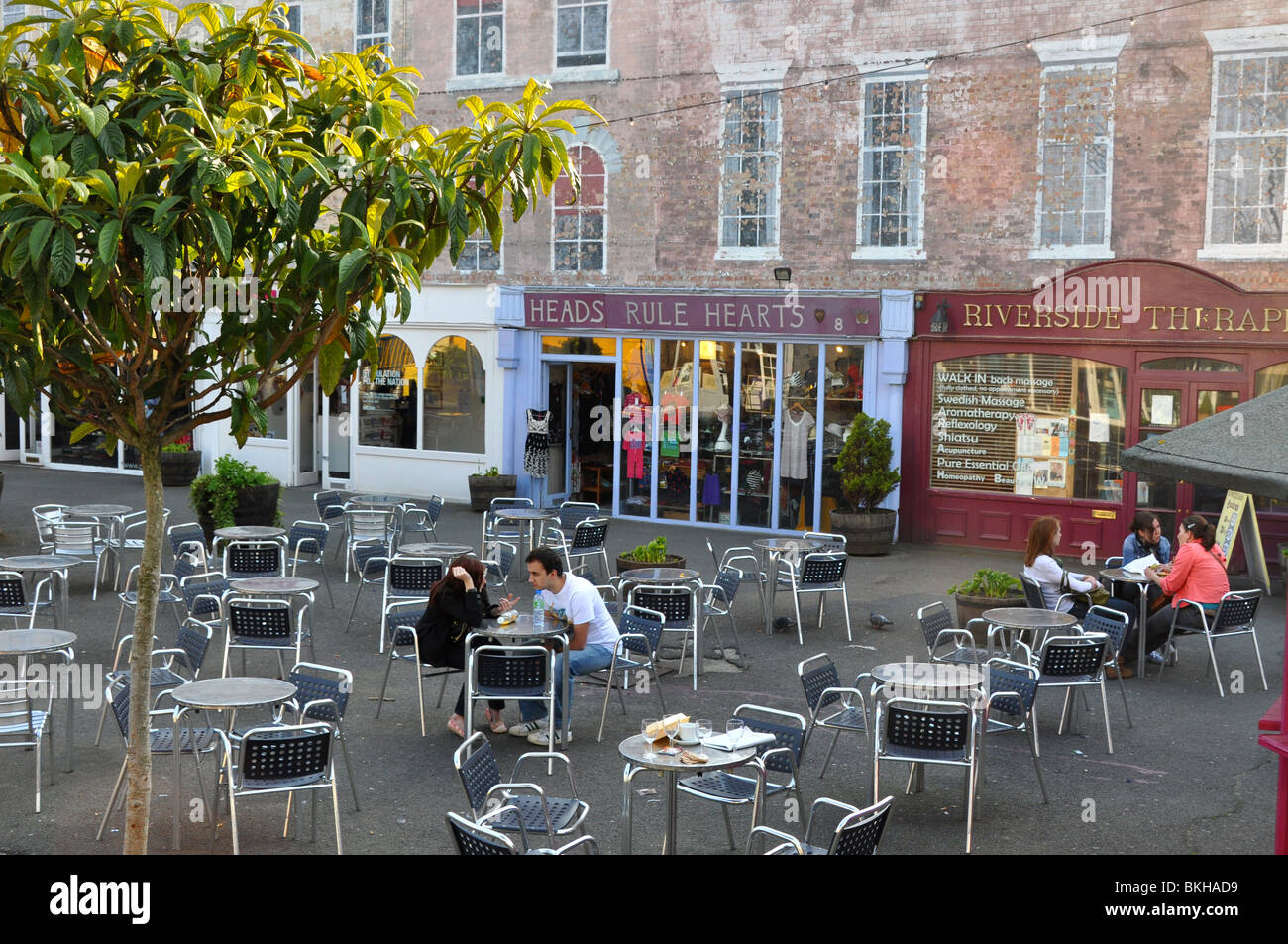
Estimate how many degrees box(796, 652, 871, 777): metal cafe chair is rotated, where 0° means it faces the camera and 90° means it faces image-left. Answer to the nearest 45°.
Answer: approximately 315°

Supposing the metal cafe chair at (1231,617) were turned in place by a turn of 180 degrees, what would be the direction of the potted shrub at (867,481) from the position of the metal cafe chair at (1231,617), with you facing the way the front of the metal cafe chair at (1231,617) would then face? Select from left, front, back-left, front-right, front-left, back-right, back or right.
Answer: back

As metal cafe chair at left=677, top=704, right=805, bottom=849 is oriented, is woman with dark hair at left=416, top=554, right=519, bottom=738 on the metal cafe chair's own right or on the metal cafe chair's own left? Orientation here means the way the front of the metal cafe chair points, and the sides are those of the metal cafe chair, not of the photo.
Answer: on the metal cafe chair's own right

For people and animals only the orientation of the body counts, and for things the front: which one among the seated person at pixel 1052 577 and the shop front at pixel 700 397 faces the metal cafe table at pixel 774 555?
the shop front

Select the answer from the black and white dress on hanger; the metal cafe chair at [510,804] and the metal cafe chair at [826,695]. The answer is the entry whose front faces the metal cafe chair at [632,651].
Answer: the black and white dress on hanger

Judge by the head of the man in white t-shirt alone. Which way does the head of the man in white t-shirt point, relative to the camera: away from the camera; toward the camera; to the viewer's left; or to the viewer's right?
to the viewer's left

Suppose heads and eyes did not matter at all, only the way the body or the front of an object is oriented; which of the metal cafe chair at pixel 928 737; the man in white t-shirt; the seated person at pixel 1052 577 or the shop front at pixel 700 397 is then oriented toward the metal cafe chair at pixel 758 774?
the shop front

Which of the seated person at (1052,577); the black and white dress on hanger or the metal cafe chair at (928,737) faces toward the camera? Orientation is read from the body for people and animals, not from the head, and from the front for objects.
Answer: the black and white dress on hanger

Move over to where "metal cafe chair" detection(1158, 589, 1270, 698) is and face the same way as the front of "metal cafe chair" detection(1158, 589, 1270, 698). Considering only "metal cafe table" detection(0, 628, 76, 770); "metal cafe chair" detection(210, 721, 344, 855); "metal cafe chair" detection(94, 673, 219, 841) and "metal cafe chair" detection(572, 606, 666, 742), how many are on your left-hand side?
4

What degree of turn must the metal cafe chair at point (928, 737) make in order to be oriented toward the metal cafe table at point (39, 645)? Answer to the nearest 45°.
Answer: approximately 90° to its left

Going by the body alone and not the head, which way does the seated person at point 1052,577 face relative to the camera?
to the viewer's right

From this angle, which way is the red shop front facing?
toward the camera

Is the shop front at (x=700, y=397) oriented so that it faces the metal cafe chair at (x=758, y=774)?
yes

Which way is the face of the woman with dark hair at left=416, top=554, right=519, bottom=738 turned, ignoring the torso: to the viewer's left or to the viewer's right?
to the viewer's right

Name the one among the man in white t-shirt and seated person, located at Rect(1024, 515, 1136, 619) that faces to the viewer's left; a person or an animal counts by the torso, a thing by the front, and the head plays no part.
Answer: the man in white t-shirt

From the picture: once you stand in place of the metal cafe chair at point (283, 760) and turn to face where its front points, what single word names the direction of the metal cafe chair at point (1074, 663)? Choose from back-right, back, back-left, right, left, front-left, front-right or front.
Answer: right
